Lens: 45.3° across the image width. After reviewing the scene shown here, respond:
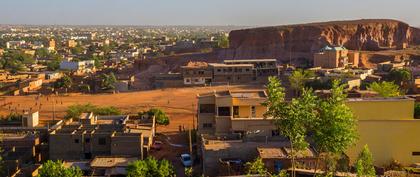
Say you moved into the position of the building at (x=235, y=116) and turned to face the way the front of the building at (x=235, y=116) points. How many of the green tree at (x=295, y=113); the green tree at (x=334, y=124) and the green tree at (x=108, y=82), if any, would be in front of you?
2

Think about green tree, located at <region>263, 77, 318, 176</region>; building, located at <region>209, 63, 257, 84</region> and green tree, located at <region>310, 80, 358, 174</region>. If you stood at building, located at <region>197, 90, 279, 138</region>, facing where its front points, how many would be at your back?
1

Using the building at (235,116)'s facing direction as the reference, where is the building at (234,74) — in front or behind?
behind

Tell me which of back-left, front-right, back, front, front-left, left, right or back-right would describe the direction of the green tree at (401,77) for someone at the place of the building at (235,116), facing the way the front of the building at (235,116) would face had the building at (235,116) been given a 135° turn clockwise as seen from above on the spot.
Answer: right

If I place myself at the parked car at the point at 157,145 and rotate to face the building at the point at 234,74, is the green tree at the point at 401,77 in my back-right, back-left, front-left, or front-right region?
front-right

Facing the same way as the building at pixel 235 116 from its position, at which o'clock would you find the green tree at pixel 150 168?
The green tree is roughly at 1 o'clock from the building.

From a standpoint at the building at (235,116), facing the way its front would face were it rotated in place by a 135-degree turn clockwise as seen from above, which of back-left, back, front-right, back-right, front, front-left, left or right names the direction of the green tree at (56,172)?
left

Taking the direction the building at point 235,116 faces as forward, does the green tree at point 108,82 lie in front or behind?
behind

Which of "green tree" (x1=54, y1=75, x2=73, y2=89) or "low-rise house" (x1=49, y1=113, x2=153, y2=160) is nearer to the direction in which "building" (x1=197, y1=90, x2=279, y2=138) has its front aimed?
the low-rise house

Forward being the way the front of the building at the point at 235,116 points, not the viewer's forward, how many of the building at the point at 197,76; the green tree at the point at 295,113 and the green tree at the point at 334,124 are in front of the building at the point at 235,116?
2

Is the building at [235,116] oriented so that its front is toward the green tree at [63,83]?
no

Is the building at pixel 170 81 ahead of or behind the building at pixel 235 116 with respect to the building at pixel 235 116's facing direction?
behind

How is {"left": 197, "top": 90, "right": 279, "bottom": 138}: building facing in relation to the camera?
toward the camera

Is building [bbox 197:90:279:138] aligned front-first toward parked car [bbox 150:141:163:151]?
no

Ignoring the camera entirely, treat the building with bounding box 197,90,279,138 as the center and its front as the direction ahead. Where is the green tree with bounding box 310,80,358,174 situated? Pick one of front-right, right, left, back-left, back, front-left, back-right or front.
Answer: front

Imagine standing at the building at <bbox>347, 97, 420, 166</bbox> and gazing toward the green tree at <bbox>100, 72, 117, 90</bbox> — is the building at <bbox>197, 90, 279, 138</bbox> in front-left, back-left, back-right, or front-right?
front-left

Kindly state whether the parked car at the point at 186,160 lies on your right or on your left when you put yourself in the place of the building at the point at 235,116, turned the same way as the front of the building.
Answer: on your right

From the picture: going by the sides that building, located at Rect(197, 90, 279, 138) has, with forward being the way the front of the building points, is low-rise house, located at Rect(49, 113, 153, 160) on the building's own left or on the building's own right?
on the building's own right
